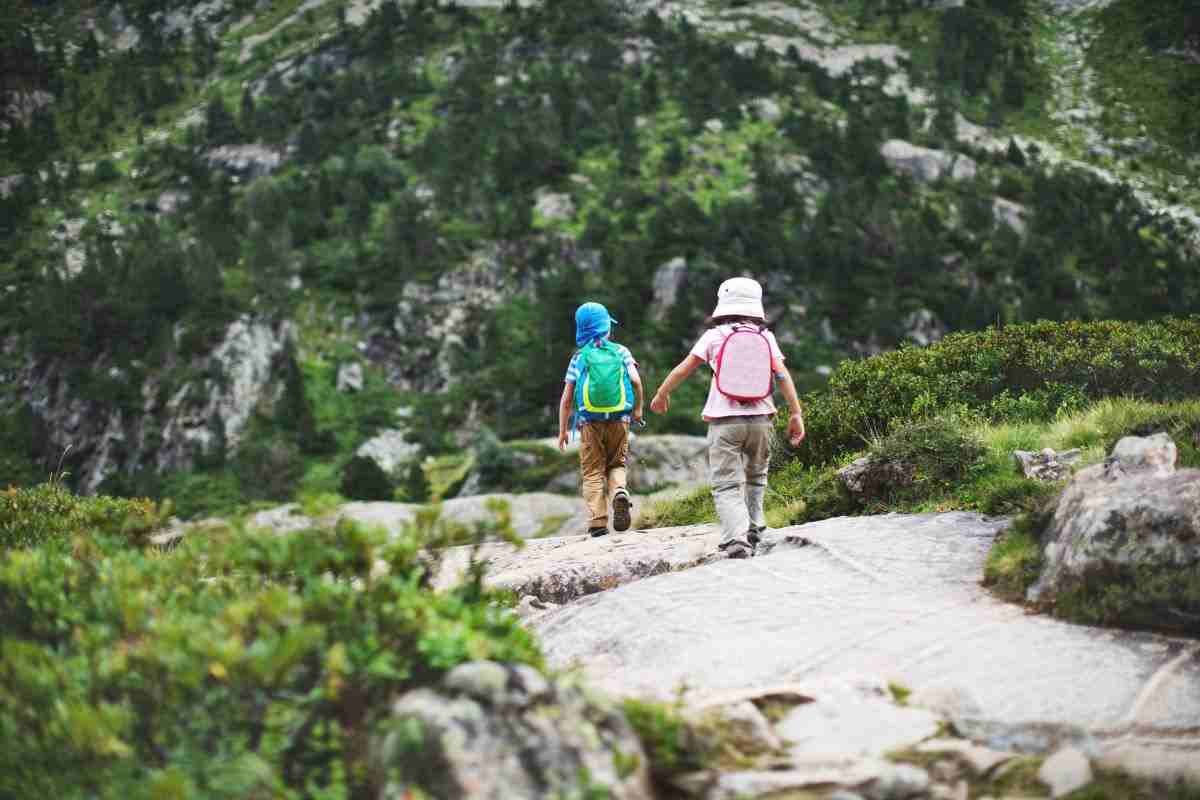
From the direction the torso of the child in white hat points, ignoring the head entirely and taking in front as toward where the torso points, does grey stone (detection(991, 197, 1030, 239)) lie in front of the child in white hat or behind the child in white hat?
in front

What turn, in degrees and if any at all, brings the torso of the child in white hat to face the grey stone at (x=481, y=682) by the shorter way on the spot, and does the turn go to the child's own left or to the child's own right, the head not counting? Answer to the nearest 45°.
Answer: approximately 180°

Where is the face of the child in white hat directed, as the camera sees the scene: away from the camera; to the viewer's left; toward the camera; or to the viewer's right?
away from the camera

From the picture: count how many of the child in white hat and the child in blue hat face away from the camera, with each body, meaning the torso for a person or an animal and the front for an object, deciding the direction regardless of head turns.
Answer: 2

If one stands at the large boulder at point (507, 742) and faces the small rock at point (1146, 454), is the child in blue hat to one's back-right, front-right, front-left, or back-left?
front-left

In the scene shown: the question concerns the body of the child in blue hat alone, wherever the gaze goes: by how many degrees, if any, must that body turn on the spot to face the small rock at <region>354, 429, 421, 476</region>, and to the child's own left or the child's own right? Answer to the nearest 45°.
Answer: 0° — they already face it

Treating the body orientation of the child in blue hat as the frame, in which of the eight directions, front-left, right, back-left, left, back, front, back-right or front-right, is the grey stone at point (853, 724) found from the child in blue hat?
back

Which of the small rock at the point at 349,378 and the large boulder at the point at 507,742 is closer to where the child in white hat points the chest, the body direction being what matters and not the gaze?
the small rock

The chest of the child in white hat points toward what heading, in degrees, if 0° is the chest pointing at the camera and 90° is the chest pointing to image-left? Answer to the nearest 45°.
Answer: approximately 180°

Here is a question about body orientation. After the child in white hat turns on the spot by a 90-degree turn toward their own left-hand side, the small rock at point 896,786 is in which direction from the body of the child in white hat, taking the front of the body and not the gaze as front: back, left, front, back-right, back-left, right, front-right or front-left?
left

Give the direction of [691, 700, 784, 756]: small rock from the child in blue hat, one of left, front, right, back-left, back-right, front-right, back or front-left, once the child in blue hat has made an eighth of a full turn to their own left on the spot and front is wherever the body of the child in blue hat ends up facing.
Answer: back-left

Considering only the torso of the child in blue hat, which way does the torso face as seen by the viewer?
away from the camera

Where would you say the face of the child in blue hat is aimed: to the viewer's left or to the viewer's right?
to the viewer's right

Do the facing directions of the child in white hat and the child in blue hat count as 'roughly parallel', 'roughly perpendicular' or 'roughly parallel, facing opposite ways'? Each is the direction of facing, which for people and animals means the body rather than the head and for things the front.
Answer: roughly parallel
